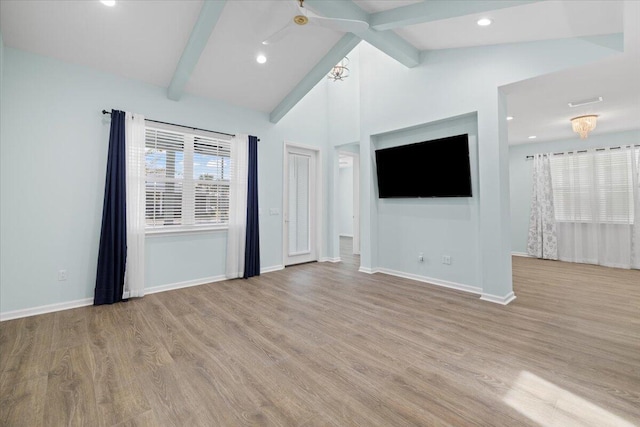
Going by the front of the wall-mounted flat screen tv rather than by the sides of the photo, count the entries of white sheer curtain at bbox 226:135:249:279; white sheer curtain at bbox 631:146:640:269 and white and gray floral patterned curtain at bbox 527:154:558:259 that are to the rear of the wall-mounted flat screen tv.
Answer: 2

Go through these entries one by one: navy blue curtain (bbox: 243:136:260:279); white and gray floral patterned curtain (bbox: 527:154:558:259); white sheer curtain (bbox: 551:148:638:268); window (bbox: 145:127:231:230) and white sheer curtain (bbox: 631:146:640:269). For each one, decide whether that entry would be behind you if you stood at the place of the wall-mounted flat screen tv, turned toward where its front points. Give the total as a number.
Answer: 3

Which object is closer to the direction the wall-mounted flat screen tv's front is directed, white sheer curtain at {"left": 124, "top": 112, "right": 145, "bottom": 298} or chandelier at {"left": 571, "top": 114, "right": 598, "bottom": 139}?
the white sheer curtain

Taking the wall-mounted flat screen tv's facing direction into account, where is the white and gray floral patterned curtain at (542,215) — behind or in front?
behind

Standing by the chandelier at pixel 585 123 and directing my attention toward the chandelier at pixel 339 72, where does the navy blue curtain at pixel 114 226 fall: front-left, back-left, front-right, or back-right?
front-left

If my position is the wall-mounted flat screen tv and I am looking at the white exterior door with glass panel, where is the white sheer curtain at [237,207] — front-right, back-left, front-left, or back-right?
front-left

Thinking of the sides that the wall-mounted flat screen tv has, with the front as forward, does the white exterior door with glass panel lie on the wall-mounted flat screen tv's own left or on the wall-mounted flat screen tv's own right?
on the wall-mounted flat screen tv's own right

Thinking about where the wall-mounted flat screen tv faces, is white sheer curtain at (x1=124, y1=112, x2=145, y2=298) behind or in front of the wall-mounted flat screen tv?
in front

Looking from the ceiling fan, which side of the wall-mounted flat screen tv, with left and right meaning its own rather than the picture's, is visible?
front

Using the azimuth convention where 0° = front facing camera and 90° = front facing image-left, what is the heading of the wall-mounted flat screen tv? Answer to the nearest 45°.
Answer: approximately 45°

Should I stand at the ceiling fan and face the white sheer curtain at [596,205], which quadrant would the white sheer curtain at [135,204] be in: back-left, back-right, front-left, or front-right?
back-left

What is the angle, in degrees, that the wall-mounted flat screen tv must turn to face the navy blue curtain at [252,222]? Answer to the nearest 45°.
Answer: approximately 45° to its right

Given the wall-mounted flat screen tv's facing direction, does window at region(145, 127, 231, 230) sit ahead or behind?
ahead
